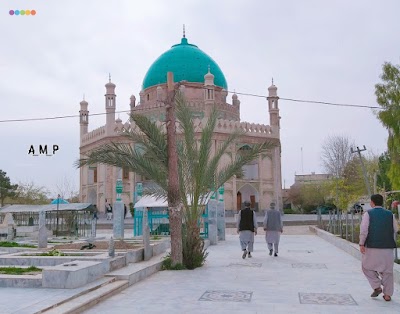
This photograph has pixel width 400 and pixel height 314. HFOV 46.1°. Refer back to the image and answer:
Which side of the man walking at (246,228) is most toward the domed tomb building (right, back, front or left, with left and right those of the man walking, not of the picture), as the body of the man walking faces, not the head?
front

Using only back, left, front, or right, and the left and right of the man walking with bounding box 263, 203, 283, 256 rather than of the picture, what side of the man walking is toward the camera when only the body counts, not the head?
back

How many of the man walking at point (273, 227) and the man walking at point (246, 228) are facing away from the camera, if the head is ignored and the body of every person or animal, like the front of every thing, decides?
2

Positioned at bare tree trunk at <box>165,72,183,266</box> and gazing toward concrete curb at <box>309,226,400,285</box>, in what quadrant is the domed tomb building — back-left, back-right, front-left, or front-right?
front-left

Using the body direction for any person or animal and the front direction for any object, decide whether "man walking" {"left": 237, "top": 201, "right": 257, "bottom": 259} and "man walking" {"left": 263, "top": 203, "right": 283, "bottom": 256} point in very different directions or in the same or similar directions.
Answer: same or similar directions

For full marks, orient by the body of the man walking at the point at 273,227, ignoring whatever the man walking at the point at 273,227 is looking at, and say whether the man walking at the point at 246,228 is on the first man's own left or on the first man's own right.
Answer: on the first man's own left

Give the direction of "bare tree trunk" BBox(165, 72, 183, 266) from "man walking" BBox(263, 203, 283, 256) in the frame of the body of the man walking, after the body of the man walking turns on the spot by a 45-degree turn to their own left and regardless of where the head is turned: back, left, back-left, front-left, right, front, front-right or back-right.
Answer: left

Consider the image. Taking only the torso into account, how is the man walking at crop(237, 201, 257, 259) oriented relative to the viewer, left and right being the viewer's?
facing away from the viewer
